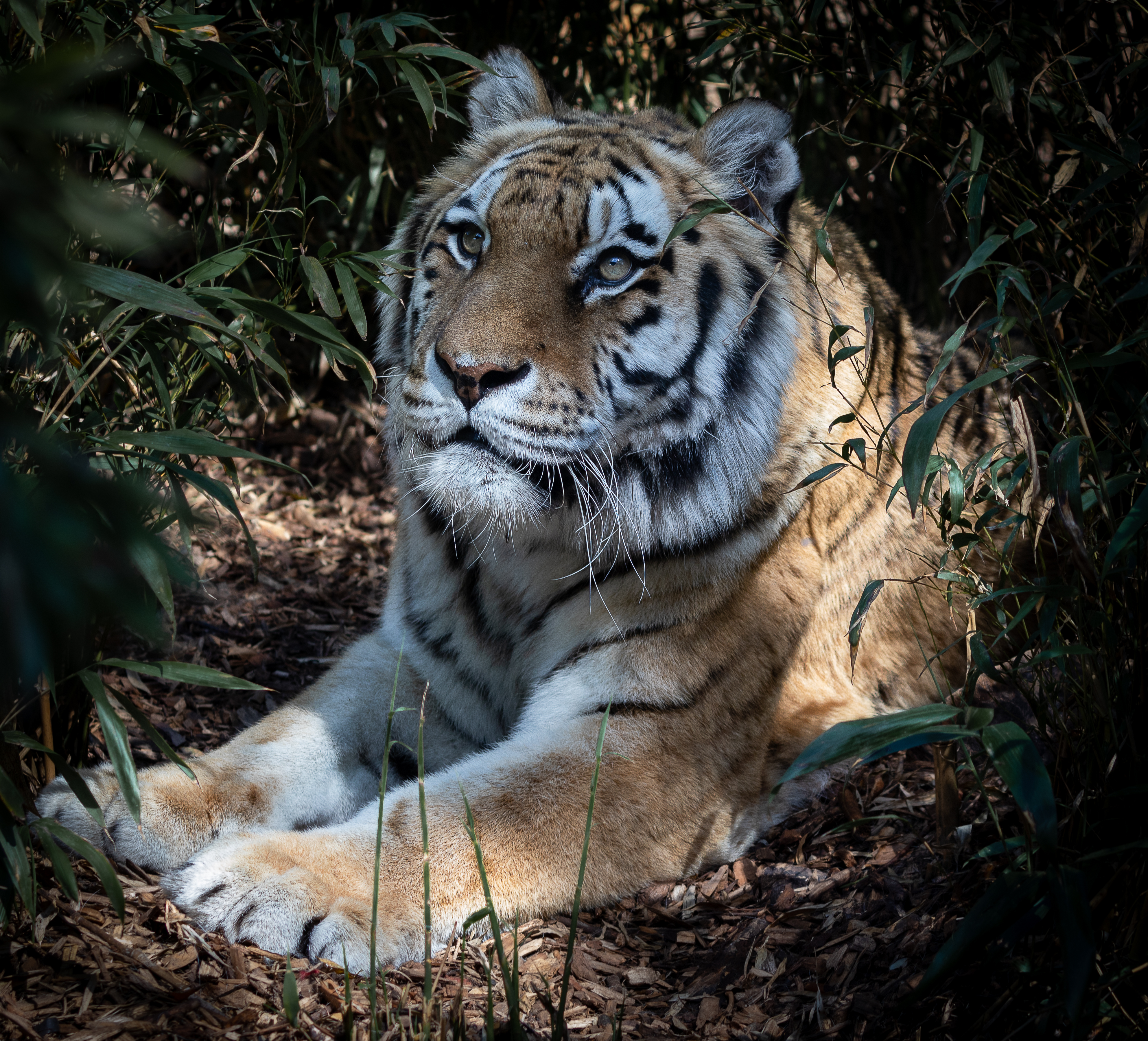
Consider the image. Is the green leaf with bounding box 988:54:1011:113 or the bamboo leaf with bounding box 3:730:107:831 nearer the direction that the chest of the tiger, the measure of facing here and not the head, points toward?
the bamboo leaf

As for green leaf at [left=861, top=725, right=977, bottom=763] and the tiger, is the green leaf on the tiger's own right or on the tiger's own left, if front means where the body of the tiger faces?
on the tiger's own left

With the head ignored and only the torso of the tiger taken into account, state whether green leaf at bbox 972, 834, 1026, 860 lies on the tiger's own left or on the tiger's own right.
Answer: on the tiger's own left

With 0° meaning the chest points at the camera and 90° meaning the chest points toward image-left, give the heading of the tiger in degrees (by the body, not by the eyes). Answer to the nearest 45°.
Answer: approximately 45°

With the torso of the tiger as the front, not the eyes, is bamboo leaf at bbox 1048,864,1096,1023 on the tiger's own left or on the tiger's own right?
on the tiger's own left

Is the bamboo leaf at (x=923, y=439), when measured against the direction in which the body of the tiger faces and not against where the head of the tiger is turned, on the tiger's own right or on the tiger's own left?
on the tiger's own left

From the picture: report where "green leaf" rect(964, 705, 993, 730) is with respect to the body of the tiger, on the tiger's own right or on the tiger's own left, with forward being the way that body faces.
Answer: on the tiger's own left
